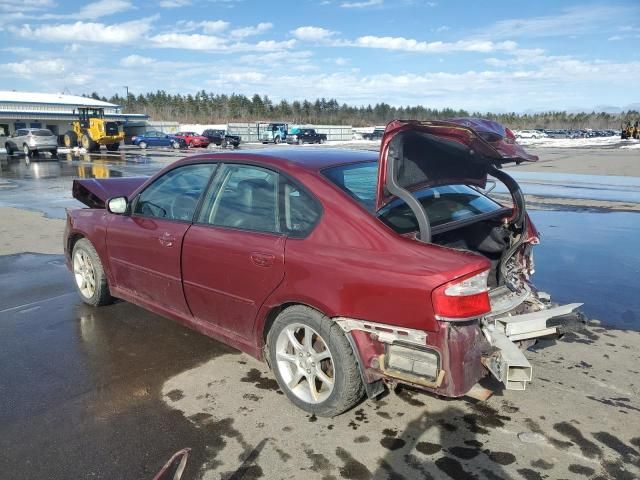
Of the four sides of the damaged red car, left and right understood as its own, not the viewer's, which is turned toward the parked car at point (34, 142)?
front

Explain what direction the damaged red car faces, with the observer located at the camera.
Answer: facing away from the viewer and to the left of the viewer

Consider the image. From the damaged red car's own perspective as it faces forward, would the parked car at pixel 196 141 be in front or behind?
in front

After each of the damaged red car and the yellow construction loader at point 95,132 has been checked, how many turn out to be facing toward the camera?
0
